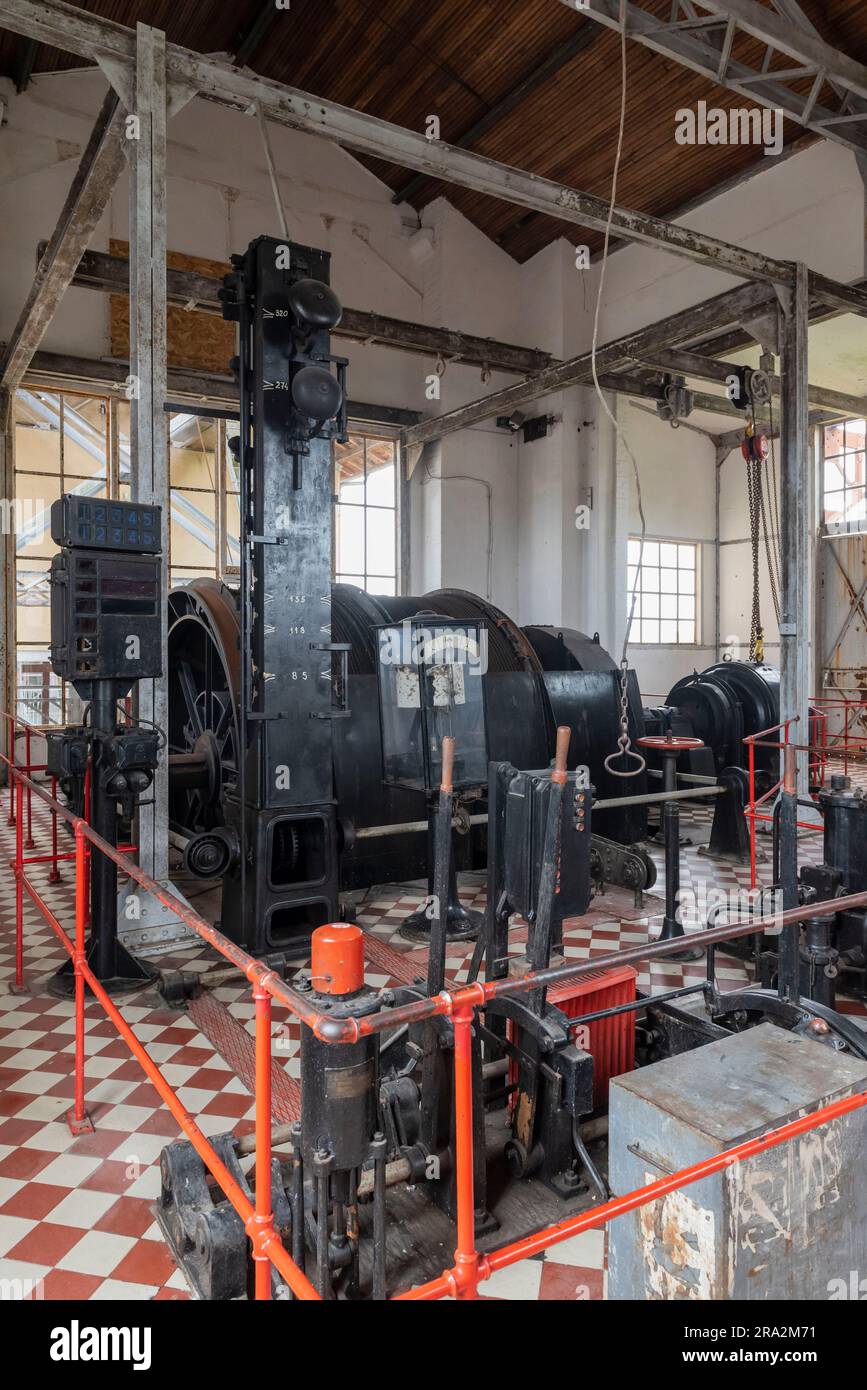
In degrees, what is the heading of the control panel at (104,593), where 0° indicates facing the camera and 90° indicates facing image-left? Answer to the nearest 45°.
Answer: approximately 315°

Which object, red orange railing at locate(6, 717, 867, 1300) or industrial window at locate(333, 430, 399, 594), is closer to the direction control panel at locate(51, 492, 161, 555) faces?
the red orange railing

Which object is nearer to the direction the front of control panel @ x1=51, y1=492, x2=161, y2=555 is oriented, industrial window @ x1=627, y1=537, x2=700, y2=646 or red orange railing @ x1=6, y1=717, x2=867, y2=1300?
the red orange railing

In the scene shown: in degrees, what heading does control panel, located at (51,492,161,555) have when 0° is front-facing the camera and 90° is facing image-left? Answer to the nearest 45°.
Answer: approximately 315°

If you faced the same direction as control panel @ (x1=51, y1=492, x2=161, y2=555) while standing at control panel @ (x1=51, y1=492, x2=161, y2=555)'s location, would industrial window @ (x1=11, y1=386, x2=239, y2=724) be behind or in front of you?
behind
